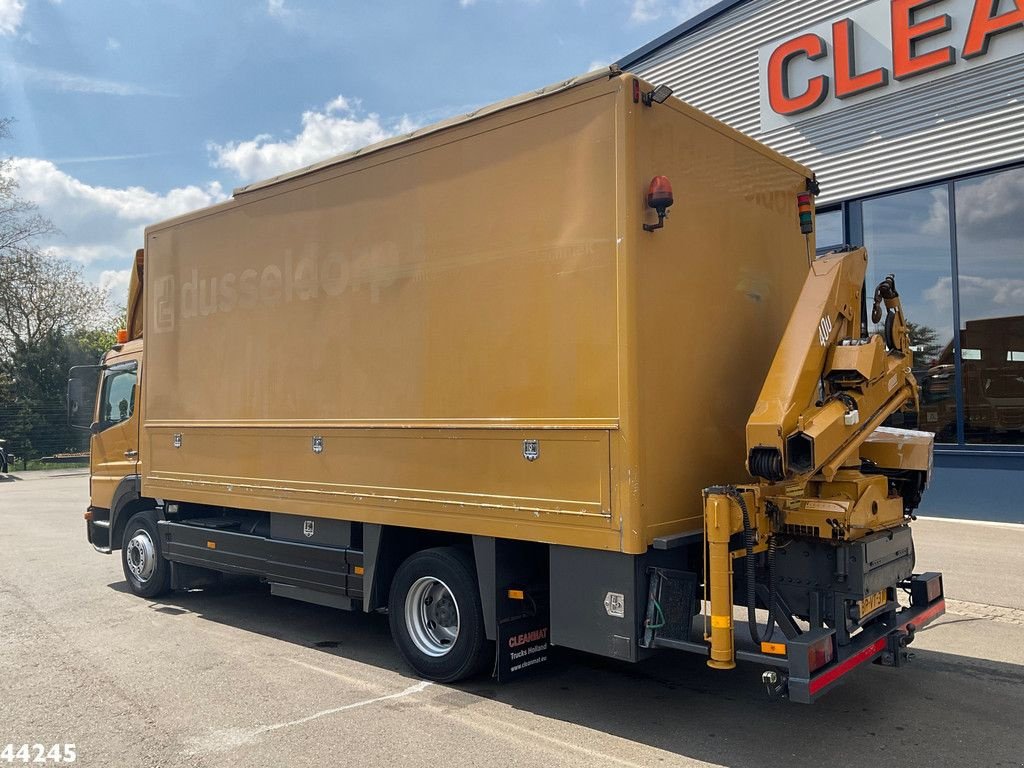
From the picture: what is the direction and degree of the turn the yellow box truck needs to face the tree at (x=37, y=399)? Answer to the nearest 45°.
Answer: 0° — it already faces it

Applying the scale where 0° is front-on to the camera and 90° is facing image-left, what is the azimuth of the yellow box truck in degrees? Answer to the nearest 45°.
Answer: approximately 135°
